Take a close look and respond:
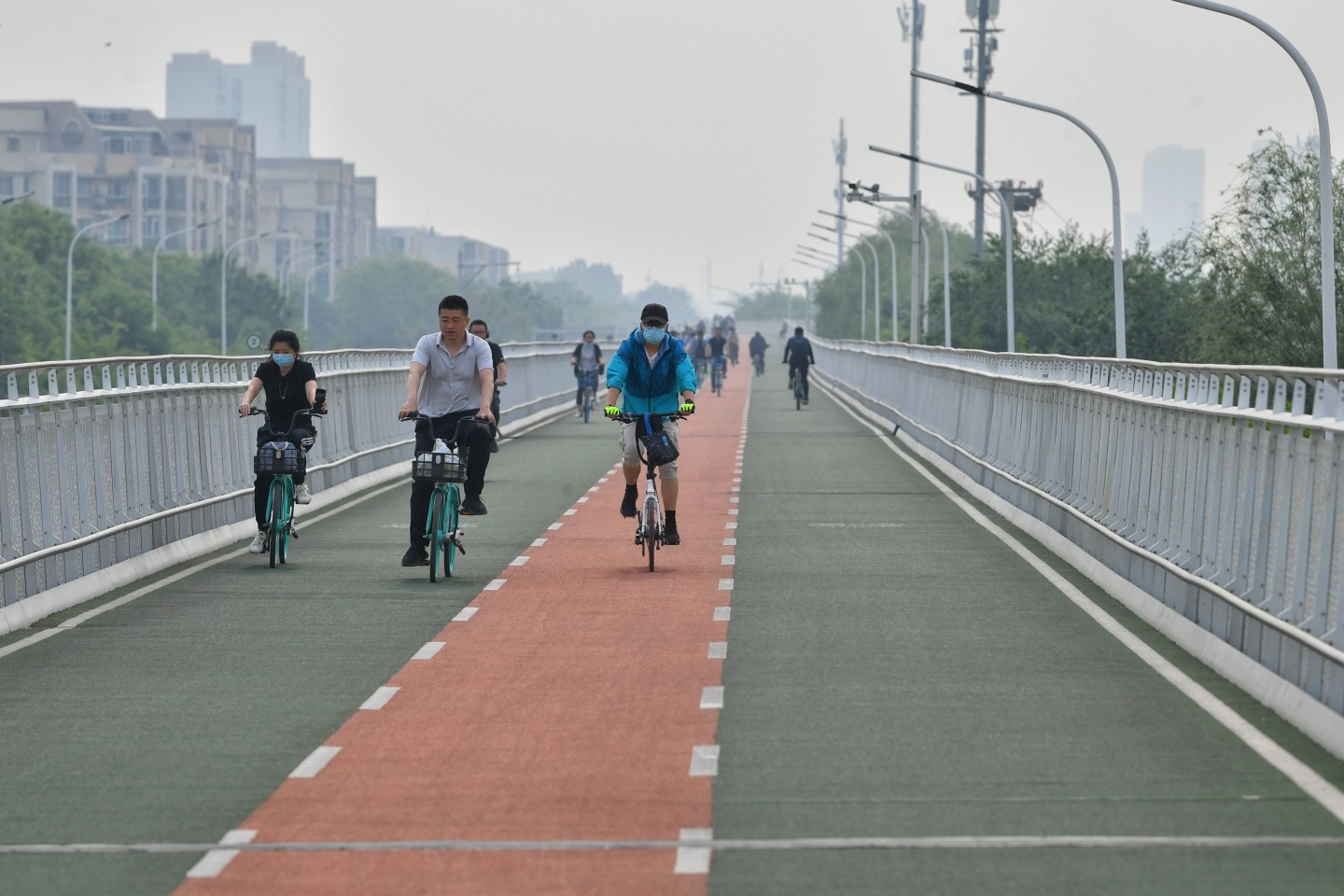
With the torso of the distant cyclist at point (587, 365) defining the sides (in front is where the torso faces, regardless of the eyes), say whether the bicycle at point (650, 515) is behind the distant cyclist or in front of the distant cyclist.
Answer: in front

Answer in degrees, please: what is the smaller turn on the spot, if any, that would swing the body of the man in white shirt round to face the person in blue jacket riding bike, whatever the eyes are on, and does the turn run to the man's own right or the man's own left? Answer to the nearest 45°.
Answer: approximately 90° to the man's own left

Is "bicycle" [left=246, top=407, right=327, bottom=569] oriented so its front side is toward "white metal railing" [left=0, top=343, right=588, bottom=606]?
no

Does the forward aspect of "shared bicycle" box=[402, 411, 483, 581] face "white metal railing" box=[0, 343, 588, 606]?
no

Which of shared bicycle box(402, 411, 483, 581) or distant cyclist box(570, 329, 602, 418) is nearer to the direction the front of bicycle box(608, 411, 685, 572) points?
the shared bicycle

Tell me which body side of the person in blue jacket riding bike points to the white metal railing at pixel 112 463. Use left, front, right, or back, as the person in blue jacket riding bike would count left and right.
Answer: right

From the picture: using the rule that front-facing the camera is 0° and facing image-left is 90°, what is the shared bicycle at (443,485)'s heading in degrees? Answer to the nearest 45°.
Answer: approximately 0°

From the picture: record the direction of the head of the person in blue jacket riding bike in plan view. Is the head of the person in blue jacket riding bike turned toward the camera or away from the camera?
toward the camera

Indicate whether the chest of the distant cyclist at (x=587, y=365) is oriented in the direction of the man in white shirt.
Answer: yes

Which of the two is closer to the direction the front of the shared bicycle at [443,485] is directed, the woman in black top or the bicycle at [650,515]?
the bicycle

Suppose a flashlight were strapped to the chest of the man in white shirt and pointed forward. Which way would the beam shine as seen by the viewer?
toward the camera

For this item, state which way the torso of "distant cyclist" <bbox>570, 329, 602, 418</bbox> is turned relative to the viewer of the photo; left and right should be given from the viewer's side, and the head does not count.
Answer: facing the viewer

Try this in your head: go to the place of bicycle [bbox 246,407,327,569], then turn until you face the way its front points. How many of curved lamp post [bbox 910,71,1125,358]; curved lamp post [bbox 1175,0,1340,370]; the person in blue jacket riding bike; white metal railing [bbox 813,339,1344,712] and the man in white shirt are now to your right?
0

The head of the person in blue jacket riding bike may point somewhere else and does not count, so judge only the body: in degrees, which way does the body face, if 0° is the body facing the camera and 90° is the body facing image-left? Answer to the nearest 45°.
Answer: approximately 0°

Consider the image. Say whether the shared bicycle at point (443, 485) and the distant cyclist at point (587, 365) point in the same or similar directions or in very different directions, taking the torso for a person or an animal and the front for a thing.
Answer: same or similar directions

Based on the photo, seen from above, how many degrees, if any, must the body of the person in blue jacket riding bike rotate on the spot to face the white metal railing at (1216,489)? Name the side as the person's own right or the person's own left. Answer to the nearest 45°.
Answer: approximately 45° to the person's own left
